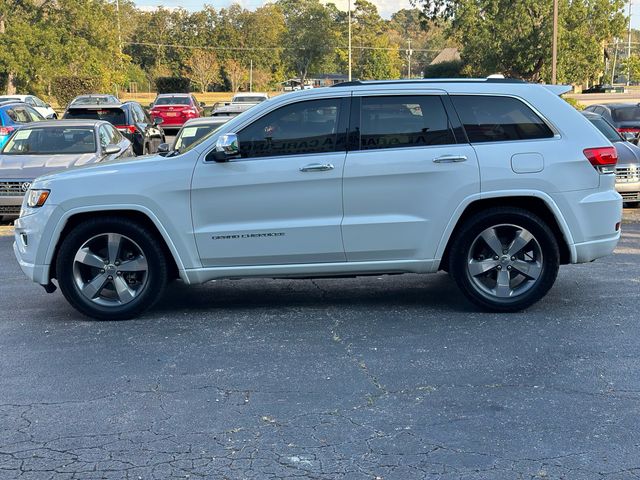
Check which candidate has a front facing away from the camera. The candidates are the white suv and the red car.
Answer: the red car

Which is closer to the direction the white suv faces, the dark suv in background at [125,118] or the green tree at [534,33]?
the dark suv in background

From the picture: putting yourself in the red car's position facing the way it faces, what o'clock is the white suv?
The white suv is roughly at 6 o'clock from the red car.

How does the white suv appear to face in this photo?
to the viewer's left

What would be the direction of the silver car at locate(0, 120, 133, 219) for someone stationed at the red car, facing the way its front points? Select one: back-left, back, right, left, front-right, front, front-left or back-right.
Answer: back

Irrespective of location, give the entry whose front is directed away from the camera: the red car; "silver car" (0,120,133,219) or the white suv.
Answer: the red car

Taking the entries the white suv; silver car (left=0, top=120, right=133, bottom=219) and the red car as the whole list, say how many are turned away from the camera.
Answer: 1

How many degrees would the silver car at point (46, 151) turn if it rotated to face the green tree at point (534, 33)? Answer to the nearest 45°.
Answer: approximately 180°

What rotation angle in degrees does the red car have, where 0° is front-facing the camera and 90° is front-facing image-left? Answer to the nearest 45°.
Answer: approximately 180°

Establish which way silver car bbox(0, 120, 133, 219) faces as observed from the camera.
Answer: facing the viewer and to the left of the viewer

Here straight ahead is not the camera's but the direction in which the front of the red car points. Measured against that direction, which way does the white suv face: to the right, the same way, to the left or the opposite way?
to the left

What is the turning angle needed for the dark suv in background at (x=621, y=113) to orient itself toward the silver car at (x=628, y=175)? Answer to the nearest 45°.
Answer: approximately 135° to its left

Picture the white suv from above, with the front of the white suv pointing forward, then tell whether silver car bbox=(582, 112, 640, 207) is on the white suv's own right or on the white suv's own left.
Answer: on the white suv's own right

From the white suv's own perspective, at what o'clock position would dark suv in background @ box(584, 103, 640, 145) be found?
The dark suv in background is roughly at 4 o'clock from the white suv.

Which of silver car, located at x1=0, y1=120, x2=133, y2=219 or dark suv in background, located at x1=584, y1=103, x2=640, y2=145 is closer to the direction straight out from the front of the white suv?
the silver car
